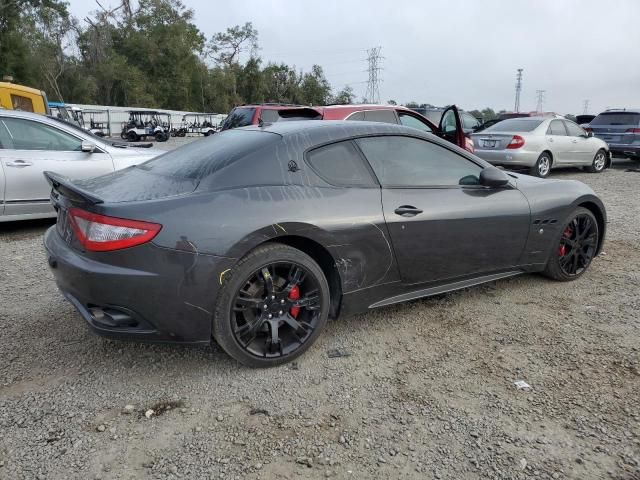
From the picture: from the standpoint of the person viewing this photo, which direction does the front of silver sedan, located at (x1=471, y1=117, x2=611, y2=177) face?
facing away from the viewer and to the right of the viewer

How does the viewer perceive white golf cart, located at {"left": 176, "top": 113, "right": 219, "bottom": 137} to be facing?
facing to the left of the viewer

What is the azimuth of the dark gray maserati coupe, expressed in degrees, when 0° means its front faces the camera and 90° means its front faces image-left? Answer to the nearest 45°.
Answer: approximately 225°

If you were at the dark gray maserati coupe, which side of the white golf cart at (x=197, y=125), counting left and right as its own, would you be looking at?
left

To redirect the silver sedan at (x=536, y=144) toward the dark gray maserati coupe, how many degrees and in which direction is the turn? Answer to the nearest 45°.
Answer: approximately 135° to its right

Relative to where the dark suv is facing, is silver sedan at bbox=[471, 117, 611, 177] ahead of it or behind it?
behind

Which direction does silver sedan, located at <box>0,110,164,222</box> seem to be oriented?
to the viewer's right

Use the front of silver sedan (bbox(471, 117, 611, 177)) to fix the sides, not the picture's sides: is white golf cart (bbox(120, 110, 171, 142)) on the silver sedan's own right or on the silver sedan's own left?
on the silver sedan's own left

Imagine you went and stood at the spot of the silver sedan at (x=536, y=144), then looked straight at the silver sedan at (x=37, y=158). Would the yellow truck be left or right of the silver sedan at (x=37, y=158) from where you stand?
right

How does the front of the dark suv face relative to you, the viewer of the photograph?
facing away from the viewer and to the right of the viewer
